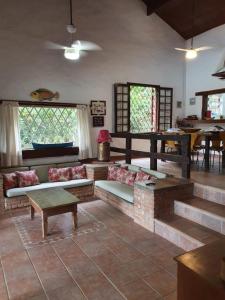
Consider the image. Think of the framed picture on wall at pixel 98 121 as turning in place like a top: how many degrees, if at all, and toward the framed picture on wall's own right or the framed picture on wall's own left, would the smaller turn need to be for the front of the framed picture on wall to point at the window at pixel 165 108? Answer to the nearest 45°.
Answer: approximately 135° to the framed picture on wall's own left

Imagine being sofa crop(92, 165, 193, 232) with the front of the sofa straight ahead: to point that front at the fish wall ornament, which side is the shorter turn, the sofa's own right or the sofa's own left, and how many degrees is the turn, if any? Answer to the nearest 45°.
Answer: approximately 90° to the sofa's own right

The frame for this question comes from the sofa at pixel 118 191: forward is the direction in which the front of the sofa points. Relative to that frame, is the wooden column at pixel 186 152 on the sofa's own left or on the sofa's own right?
on the sofa's own left

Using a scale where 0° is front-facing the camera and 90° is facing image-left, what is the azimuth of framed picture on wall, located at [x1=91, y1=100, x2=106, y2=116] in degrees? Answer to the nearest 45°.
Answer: approximately 0°

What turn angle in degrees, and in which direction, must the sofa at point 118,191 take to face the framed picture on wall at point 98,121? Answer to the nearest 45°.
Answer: approximately 135° to its right

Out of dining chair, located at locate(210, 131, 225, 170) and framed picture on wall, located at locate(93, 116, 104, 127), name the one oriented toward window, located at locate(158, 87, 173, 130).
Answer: the dining chair

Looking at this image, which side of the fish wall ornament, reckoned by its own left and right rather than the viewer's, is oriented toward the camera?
left

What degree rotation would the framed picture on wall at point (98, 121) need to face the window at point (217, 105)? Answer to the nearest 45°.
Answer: approximately 90° to its left

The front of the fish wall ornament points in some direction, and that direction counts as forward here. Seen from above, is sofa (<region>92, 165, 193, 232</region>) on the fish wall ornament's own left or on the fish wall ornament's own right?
on the fish wall ornament's own left
